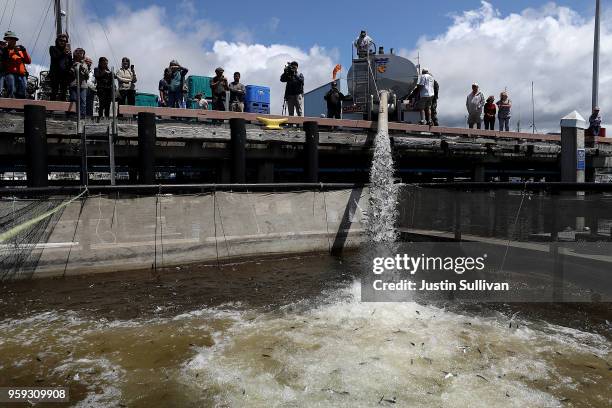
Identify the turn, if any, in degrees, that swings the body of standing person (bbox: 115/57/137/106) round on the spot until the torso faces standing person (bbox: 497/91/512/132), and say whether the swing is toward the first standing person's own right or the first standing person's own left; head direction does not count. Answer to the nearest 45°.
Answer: approximately 90° to the first standing person's own left

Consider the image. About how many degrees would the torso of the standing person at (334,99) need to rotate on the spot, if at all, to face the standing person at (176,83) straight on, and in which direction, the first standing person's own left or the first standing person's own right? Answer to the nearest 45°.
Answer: approximately 45° to the first standing person's own right

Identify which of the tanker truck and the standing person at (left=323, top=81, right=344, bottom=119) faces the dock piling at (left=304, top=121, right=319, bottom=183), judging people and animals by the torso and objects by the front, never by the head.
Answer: the standing person

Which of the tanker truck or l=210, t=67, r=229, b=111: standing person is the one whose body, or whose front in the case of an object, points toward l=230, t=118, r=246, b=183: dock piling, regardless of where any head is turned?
the standing person

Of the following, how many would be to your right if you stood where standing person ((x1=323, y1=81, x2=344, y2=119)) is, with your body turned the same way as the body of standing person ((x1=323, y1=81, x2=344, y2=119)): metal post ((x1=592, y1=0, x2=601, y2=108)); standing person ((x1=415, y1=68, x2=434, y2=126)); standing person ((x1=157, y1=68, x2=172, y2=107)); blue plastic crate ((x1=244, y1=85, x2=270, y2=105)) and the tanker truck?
2

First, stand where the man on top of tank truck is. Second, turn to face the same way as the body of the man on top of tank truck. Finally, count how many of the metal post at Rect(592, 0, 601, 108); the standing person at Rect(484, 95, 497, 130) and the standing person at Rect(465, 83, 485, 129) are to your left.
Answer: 3

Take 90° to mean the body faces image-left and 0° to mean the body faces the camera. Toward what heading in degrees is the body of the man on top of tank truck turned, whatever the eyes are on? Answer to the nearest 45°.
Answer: approximately 0°

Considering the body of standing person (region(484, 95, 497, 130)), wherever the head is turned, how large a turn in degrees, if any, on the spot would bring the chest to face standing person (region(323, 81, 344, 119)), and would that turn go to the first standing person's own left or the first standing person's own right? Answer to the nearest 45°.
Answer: approximately 45° to the first standing person's own right

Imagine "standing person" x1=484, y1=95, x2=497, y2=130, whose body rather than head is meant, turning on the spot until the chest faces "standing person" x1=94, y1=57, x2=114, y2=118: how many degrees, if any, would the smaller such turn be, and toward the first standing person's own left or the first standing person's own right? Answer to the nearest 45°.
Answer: approximately 45° to the first standing person's own right

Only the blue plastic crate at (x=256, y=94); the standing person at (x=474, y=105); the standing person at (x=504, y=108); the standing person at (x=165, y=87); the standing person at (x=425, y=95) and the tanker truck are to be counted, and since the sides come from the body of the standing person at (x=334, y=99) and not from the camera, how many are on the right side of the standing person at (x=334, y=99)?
2

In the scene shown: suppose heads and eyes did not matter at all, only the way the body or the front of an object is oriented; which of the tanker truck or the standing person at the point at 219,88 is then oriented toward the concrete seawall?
the standing person

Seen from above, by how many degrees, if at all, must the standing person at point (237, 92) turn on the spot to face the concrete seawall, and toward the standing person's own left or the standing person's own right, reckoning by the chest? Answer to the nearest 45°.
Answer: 0° — they already face it

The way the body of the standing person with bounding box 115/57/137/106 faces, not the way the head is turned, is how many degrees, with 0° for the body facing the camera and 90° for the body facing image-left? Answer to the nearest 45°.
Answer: approximately 0°
